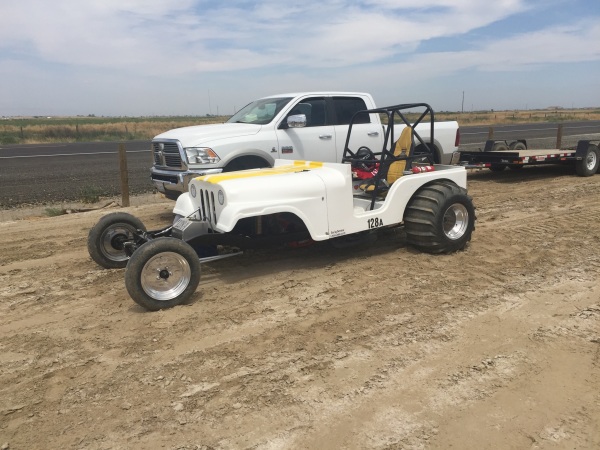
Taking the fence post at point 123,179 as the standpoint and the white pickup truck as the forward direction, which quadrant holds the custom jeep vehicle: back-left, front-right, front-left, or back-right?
front-right

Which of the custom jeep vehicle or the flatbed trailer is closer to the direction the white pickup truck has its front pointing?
the custom jeep vehicle

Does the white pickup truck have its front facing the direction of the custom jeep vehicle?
no

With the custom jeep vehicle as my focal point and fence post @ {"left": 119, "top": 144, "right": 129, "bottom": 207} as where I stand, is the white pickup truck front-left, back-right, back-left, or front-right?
front-left

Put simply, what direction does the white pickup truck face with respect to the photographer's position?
facing the viewer and to the left of the viewer

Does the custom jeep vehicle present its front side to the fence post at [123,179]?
no

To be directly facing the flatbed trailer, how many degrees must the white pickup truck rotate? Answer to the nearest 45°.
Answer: approximately 180°

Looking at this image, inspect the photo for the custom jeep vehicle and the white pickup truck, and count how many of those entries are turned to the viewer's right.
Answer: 0

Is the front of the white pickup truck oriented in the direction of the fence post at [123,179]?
yes

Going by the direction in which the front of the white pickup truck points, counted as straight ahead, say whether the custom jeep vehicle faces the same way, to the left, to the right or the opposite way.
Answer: the same way

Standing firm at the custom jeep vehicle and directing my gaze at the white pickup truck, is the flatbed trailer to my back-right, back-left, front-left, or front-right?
front-right

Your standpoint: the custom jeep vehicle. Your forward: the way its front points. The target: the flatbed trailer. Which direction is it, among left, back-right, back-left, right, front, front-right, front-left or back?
back
